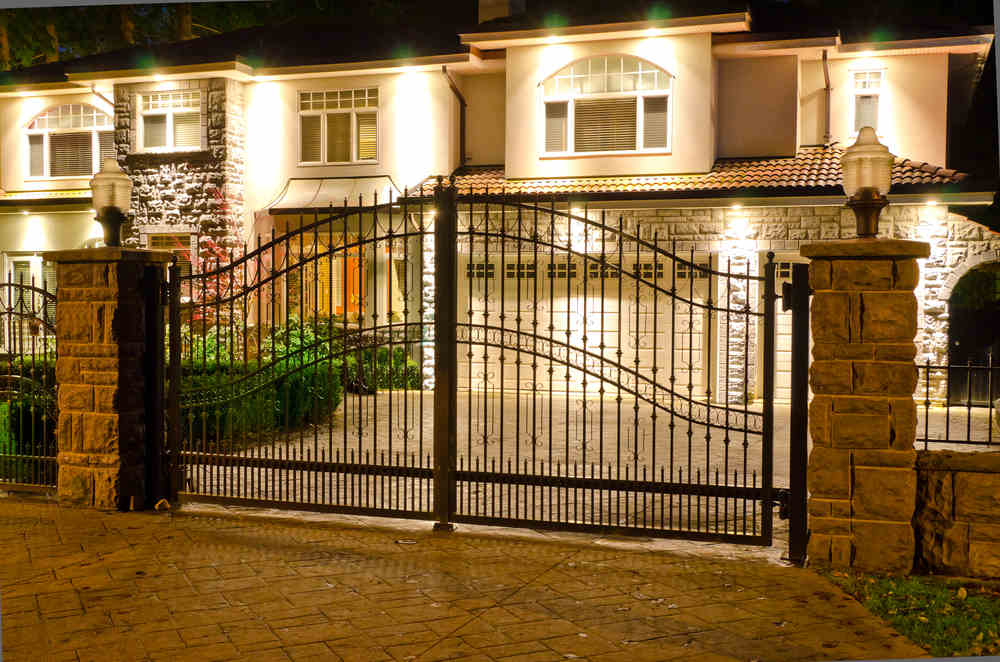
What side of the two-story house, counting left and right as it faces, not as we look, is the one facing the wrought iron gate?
front

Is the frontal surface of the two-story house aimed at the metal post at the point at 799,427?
yes

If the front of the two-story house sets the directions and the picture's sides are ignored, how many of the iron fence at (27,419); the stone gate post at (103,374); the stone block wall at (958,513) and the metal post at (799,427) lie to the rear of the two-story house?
0

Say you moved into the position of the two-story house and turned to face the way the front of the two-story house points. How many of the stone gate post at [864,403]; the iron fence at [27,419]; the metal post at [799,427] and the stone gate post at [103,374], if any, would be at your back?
0

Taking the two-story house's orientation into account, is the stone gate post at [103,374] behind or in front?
in front

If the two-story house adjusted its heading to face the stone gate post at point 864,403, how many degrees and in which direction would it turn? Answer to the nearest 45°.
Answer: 0° — it already faces it

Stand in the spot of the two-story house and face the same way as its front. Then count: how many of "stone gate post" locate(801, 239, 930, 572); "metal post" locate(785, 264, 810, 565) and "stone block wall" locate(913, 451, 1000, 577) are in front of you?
3

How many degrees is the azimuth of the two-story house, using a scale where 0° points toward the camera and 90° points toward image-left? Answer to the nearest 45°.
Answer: approximately 0°

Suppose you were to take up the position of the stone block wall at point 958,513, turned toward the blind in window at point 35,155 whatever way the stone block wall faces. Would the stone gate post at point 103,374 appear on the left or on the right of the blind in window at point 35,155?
left

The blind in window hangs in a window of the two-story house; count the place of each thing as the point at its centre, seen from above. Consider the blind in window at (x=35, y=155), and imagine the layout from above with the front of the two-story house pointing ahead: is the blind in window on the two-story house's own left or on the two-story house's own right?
on the two-story house's own right

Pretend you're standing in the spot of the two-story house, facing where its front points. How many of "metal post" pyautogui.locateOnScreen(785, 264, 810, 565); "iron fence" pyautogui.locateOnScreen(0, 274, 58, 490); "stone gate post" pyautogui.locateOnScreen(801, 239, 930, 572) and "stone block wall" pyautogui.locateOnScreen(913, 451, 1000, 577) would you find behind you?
0

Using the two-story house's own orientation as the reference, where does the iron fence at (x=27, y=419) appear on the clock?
The iron fence is roughly at 1 o'clock from the two-story house.

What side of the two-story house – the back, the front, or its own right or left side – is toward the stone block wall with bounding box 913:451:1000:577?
front
